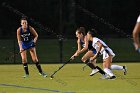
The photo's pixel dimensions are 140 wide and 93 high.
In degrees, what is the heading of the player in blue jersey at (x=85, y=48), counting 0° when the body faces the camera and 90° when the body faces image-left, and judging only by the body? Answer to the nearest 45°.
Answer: approximately 90°
